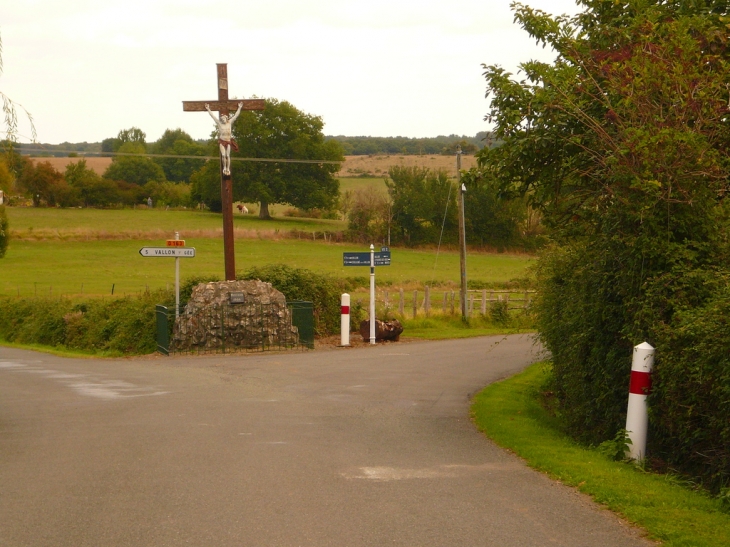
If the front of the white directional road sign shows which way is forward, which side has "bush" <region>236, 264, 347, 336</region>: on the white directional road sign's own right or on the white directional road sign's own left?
on the white directional road sign's own left

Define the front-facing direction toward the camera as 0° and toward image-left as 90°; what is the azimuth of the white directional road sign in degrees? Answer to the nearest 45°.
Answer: approximately 0°

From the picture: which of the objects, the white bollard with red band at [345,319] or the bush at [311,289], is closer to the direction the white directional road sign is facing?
the white bollard with red band

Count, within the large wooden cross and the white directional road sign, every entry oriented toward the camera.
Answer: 2

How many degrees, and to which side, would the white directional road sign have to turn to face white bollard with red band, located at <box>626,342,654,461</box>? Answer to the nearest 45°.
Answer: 0° — it already faces it

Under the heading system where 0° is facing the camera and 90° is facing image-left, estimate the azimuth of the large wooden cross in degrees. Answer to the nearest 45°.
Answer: approximately 0°

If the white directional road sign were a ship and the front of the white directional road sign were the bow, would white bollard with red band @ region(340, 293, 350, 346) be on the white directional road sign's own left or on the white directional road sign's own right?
on the white directional road sign's own left
